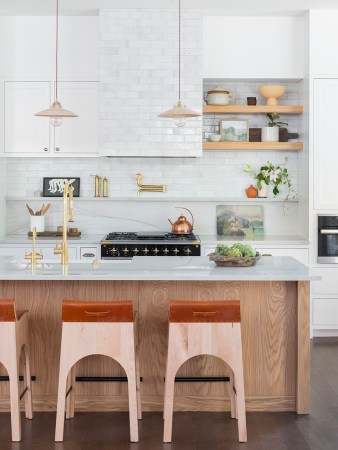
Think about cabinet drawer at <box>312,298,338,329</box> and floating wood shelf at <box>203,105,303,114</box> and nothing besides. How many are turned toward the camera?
2

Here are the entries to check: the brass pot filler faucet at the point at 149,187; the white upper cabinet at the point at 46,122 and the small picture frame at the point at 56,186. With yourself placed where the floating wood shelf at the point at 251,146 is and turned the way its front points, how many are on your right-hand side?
3

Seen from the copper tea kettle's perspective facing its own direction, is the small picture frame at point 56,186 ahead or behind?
ahead

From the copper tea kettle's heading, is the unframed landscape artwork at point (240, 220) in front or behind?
behind

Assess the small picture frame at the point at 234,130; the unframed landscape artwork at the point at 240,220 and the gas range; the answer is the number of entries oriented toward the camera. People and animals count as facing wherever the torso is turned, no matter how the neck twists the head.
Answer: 3

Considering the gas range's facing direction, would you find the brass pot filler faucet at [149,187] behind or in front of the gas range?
behind

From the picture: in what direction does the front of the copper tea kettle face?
to the viewer's left

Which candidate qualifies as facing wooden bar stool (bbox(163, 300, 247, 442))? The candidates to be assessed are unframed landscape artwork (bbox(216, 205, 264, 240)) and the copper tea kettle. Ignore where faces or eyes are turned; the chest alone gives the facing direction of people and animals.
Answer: the unframed landscape artwork

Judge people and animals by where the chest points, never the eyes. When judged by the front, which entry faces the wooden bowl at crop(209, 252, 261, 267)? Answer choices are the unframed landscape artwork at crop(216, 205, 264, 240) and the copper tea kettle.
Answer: the unframed landscape artwork
